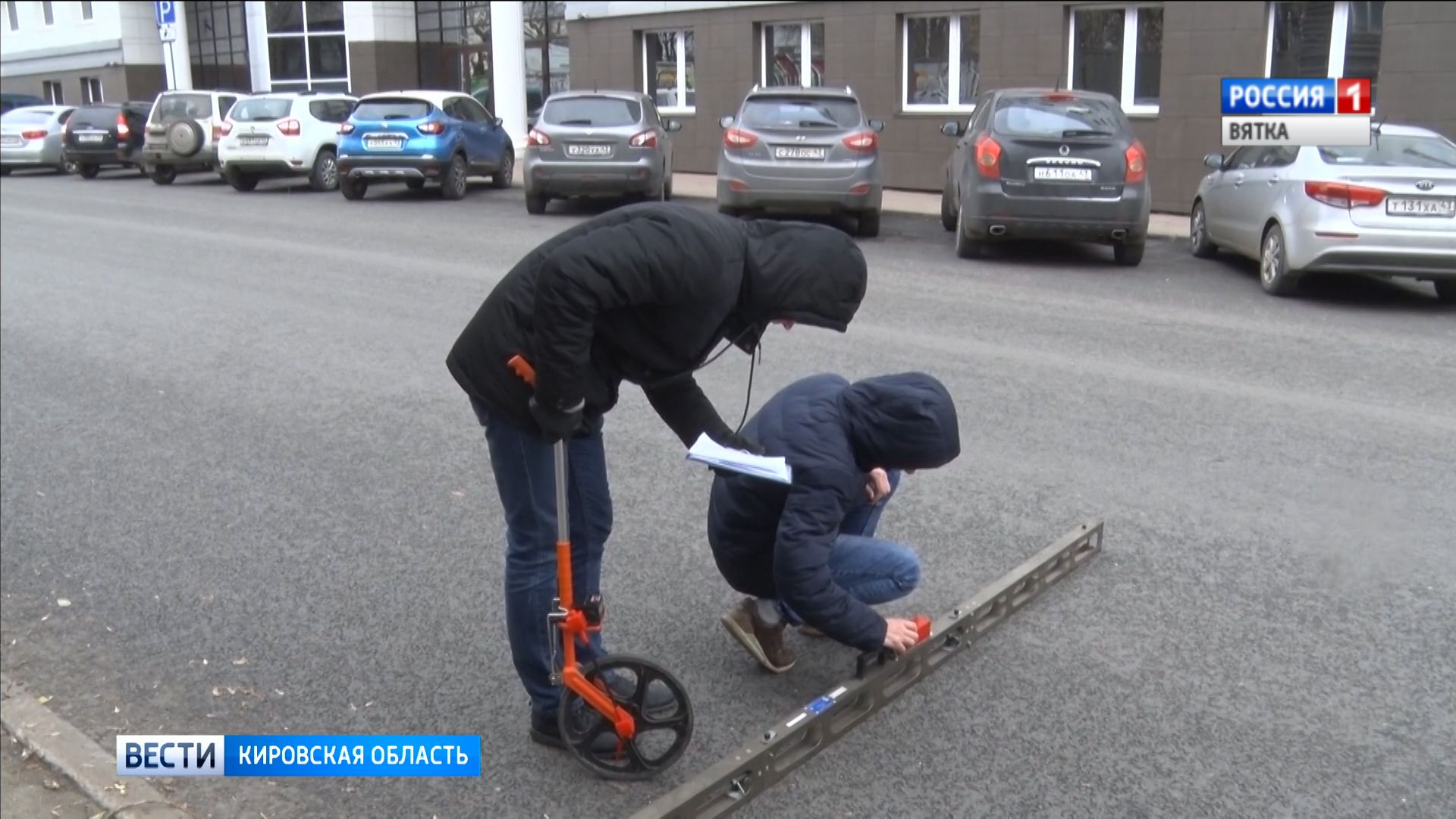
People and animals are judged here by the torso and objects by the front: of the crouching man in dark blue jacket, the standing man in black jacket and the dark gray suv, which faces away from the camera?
the dark gray suv

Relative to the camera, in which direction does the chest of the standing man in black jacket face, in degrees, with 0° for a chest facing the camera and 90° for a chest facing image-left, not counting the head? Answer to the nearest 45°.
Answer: approximately 270°

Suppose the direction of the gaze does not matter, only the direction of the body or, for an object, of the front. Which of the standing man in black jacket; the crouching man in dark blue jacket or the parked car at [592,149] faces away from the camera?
the parked car

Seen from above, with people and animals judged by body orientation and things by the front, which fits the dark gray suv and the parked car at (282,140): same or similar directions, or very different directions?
same or similar directions

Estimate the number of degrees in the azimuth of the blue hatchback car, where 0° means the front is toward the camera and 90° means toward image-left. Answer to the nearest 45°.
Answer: approximately 225°

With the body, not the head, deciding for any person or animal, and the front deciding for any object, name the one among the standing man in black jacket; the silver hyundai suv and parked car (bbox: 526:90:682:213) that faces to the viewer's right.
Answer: the standing man in black jacket

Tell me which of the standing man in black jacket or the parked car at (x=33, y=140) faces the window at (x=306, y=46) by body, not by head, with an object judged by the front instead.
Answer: the parked car

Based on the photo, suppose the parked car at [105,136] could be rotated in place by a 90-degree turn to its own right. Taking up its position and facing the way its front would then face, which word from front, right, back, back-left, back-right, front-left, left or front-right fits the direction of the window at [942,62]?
front

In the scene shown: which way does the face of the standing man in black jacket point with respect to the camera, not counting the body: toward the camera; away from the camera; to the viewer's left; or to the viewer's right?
to the viewer's right

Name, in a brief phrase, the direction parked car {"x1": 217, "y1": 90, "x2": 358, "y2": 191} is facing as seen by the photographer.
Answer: facing away from the viewer and to the right of the viewer

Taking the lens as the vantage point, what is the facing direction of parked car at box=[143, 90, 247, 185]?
facing away from the viewer and to the right of the viewer

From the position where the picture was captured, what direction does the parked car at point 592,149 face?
facing away from the viewer

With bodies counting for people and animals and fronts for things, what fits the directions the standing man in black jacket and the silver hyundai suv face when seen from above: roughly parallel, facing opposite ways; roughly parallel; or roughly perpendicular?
roughly perpendicular

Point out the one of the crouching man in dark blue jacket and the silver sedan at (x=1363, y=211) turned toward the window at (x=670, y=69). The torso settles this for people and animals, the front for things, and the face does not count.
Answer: the silver sedan

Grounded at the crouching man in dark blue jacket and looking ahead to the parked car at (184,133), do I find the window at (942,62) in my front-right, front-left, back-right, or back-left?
front-right

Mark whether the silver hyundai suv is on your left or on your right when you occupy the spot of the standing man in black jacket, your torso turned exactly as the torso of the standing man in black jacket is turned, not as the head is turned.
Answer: on your left

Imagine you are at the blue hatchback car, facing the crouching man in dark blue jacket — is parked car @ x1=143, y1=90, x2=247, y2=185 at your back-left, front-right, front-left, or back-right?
back-right

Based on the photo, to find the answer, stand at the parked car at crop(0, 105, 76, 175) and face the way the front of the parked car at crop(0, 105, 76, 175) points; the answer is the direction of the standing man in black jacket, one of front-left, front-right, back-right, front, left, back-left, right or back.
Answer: back-right

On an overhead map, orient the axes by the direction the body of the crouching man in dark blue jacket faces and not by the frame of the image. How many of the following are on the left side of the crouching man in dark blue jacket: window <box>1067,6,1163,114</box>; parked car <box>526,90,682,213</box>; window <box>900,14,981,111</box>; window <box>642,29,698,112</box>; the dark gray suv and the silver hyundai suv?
6

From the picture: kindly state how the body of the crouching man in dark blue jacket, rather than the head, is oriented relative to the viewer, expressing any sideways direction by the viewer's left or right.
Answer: facing to the right of the viewer

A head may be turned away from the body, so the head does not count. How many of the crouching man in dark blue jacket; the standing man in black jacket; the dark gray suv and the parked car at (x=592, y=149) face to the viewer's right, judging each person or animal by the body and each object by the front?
2

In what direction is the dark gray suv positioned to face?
away from the camera
